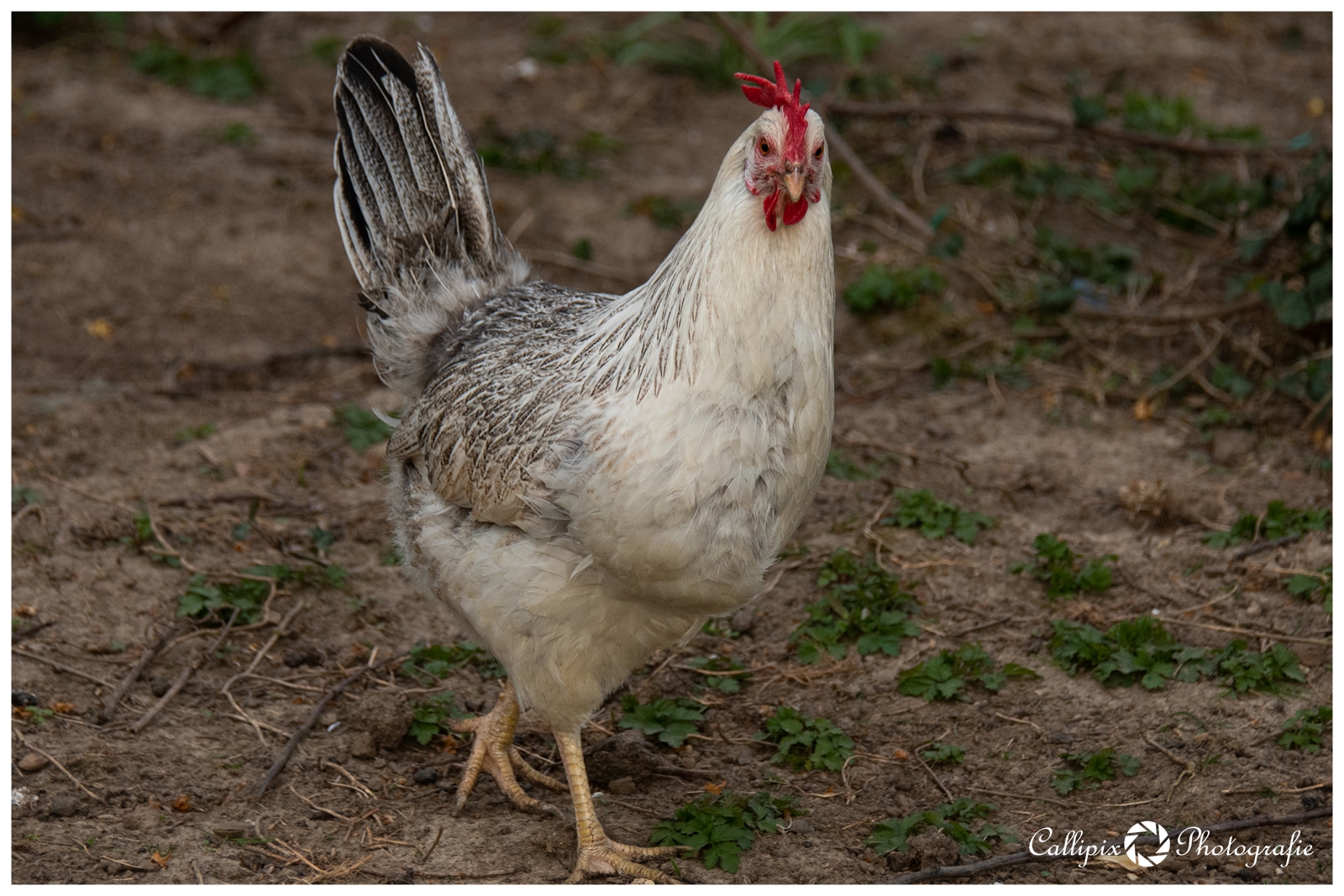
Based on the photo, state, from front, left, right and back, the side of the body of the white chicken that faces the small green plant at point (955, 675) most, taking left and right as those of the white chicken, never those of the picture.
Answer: left

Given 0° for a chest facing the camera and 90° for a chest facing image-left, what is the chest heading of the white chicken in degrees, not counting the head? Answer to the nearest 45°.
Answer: approximately 315°

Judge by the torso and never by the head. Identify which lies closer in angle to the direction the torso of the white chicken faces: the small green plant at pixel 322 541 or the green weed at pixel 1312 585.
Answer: the green weed

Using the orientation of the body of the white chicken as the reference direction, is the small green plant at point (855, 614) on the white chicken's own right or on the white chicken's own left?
on the white chicken's own left

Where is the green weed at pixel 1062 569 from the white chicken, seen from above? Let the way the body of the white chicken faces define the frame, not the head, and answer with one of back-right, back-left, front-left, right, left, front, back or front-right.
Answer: left

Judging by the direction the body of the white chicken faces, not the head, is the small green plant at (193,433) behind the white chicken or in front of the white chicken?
behind

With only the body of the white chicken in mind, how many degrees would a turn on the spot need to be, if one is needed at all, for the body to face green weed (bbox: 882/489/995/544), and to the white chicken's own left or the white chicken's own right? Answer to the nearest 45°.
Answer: approximately 90° to the white chicken's own left

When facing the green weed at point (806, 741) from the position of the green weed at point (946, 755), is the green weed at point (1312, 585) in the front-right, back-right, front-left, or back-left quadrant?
back-right

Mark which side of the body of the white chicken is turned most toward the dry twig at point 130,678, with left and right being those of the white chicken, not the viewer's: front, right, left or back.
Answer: back

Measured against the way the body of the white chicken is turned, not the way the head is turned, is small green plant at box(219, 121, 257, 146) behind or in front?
behind

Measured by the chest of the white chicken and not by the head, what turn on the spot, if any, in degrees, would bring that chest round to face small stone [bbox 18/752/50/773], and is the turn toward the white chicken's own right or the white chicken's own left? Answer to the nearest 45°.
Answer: approximately 135° to the white chicken's own right

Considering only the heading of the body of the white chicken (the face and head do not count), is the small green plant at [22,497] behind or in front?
behind

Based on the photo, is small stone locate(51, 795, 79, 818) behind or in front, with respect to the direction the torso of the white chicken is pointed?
behind
